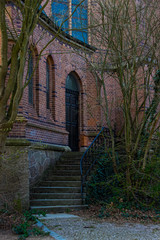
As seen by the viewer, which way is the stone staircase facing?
toward the camera

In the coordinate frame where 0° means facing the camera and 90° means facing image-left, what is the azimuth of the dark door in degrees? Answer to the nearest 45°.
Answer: approximately 315°

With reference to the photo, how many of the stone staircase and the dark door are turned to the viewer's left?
0

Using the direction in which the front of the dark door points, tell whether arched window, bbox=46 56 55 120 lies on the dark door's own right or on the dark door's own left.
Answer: on the dark door's own right

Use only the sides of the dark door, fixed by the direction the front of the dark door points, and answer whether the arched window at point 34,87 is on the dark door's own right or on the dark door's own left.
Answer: on the dark door's own right
